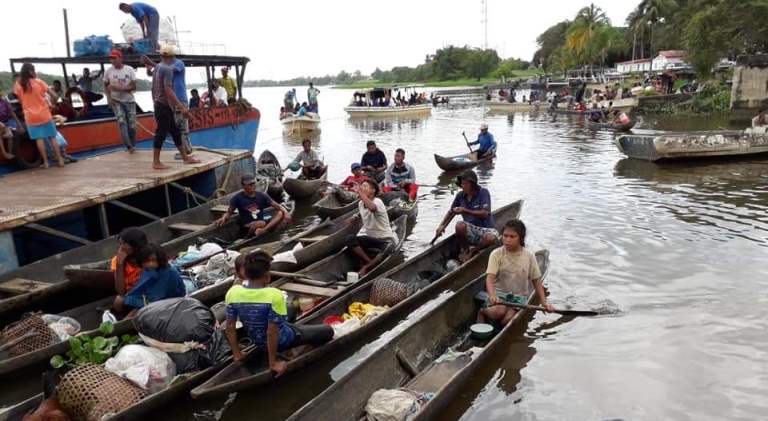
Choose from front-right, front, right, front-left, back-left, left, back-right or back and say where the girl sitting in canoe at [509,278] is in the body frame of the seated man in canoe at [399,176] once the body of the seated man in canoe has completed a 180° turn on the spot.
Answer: back

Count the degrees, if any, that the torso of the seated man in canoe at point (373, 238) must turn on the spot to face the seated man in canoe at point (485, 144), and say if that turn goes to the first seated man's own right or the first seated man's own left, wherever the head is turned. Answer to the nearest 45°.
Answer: approximately 135° to the first seated man's own right

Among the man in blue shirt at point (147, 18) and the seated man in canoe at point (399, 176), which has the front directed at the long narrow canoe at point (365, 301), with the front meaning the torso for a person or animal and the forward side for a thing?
the seated man in canoe

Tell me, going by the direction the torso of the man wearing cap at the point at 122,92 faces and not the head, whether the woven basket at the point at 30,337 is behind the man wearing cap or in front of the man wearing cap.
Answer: in front

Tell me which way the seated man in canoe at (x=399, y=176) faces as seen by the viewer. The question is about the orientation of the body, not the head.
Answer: toward the camera

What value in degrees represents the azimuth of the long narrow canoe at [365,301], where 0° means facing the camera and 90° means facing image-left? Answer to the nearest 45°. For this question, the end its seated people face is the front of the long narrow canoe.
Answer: approximately 45°

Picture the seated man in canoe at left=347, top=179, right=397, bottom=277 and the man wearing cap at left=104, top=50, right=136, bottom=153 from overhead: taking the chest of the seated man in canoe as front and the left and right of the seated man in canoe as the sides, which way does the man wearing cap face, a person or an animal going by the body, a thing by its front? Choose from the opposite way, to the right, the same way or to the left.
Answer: to the left

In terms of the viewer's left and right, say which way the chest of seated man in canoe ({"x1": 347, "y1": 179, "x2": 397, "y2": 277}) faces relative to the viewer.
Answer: facing the viewer and to the left of the viewer

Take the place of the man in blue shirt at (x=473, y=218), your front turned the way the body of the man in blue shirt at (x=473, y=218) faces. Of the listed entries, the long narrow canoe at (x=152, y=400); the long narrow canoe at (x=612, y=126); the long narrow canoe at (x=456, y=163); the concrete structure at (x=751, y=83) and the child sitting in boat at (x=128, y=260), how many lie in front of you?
2

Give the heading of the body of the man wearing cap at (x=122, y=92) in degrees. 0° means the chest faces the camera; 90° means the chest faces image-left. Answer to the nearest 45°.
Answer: approximately 0°

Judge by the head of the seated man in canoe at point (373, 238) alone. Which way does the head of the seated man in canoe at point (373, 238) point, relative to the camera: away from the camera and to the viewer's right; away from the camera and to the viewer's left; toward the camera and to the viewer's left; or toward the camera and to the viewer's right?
toward the camera and to the viewer's left

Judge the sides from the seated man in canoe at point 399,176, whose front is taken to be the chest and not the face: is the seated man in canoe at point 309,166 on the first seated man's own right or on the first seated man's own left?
on the first seated man's own right
